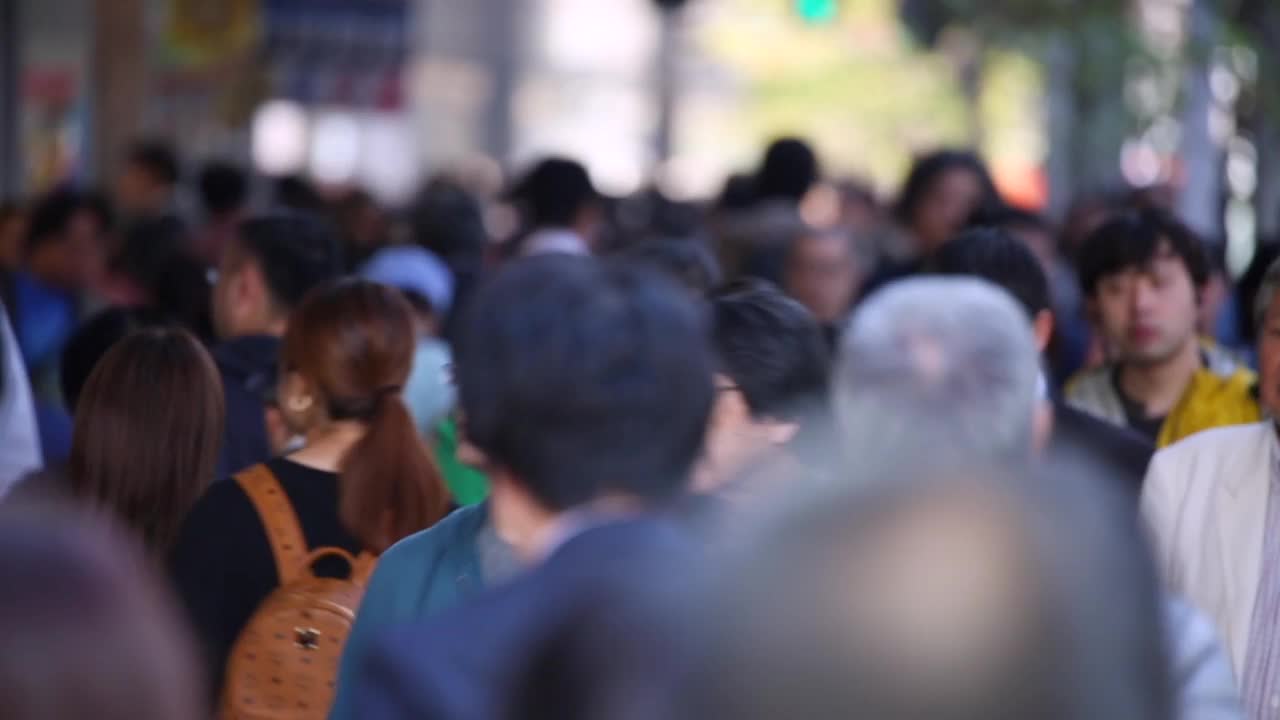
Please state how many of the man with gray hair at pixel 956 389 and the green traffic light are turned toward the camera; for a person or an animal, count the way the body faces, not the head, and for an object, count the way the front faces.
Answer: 1

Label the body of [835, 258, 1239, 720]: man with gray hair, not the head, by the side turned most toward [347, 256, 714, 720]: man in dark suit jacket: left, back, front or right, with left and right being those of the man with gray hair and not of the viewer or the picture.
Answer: left

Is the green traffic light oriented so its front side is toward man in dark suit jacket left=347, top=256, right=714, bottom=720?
yes

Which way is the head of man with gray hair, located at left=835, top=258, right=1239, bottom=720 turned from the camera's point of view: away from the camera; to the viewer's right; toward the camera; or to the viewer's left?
away from the camera

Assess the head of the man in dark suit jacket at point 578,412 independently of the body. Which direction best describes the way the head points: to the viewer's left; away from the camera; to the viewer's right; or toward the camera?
away from the camera

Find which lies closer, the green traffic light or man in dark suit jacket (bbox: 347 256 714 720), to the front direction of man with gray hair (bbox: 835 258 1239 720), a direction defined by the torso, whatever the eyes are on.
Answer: the green traffic light

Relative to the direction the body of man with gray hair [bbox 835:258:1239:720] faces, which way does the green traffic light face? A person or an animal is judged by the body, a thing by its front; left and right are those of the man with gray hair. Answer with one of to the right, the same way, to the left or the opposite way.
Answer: the opposite way

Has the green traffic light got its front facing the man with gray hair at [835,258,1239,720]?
yes

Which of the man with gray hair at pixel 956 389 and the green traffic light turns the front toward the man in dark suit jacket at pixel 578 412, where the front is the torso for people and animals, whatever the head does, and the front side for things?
the green traffic light

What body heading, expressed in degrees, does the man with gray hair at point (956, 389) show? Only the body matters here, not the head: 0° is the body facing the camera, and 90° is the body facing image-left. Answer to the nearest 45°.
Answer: approximately 180°
